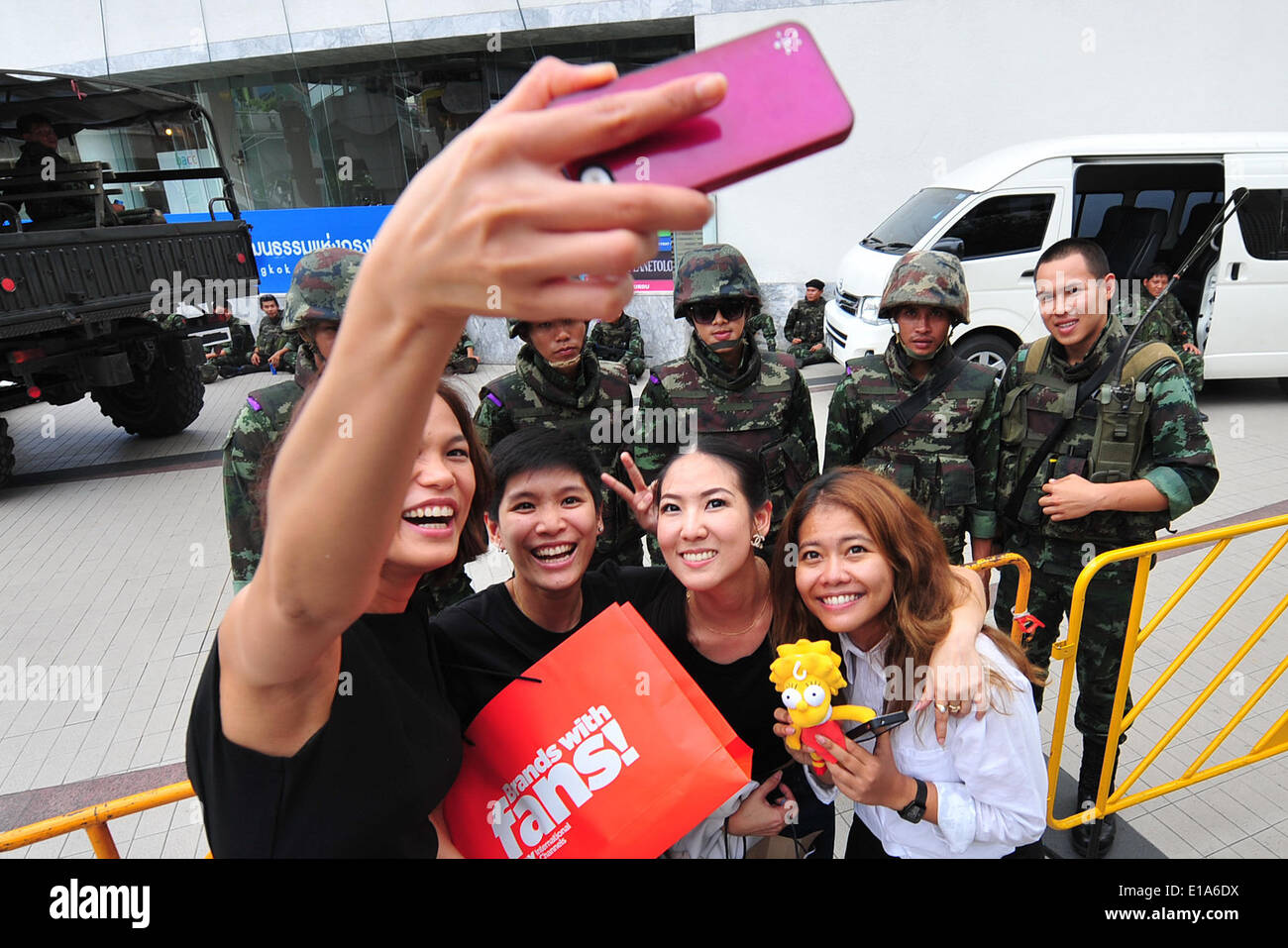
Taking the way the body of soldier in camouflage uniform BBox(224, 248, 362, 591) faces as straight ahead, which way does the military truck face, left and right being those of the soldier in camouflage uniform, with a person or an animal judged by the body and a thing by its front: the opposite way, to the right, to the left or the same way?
the opposite way

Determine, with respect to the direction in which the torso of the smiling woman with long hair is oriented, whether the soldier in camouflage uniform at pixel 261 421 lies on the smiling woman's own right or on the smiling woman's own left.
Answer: on the smiling woman's own right

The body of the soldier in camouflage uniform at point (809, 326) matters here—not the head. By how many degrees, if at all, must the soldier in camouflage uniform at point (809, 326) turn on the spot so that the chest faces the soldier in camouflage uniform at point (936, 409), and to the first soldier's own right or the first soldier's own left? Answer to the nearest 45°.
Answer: approximately 45° to the first soldier's own left

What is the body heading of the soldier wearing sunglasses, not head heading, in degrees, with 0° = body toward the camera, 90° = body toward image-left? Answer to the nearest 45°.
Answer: approximately 0°

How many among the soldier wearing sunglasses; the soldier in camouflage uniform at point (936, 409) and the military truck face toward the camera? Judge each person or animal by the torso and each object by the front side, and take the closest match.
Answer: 2

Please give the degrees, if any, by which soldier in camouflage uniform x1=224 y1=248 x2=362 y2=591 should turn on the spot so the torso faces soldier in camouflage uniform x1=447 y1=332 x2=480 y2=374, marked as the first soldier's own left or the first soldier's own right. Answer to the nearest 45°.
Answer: approximately 135° to the first soldier's own left

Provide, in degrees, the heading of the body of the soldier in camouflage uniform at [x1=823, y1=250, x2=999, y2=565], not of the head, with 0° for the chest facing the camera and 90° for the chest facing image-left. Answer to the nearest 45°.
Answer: approximately 0°

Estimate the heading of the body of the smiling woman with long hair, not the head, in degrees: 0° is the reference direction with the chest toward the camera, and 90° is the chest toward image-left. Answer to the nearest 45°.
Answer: approximately 45°

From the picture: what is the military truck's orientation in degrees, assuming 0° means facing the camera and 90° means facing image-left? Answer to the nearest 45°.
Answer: approximately 135°

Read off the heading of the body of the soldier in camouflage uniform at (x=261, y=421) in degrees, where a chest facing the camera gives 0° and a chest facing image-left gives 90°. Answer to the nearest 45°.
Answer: approximately 315°

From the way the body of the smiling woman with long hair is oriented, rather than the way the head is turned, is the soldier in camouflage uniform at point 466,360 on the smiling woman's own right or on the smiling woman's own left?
on the smiling woman's own right

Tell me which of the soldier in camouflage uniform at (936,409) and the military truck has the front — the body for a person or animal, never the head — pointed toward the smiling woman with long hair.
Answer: the soldier in camouflage uniform

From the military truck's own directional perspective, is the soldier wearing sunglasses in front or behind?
behind

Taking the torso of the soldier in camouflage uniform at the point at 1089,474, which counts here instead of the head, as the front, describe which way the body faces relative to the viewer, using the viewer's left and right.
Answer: facing the viewer and to the left of the viewer
